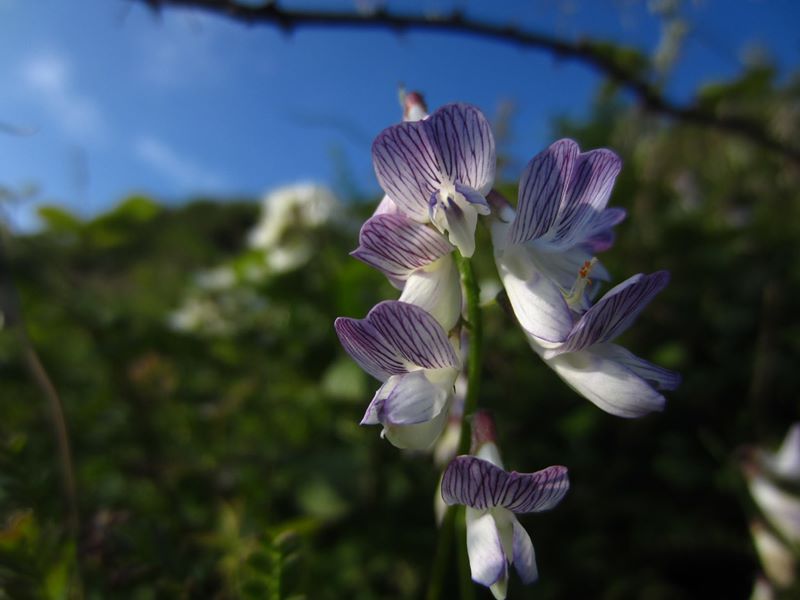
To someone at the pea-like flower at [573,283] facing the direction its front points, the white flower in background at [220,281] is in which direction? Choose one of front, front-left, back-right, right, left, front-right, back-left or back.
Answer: back-left

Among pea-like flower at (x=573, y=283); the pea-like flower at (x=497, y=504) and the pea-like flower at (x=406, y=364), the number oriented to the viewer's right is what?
1

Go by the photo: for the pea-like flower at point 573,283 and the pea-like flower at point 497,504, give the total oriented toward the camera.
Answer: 1

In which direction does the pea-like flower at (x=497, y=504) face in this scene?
toward the camera

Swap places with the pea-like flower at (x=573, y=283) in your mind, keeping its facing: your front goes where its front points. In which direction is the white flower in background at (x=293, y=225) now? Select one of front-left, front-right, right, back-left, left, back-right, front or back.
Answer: back-left

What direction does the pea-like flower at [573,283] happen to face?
to the viewer's right

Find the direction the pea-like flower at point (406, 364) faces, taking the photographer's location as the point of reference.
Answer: facing the viewer and to the left of the viewer

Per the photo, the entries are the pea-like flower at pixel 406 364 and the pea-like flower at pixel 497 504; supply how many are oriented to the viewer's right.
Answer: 0
